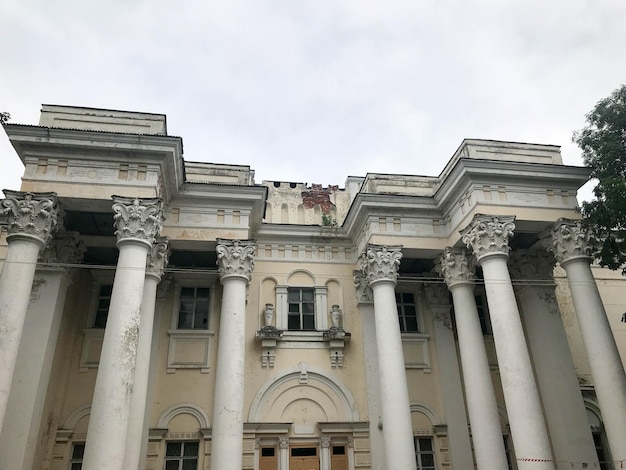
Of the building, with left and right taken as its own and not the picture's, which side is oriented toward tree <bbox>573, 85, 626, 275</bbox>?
left

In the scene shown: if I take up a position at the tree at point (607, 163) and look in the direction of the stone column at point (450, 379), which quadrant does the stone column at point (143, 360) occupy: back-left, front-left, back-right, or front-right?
front-left

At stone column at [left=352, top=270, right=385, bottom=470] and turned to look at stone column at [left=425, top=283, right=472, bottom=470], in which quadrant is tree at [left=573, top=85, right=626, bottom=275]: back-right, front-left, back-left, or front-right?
front-right

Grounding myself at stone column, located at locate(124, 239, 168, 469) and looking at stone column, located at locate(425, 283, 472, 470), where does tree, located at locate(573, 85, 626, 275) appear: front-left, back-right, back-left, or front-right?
front-right

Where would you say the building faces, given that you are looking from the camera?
facing the viewer

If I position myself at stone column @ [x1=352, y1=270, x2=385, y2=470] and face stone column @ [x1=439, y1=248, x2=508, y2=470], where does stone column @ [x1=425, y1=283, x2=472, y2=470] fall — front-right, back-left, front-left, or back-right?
front-left
